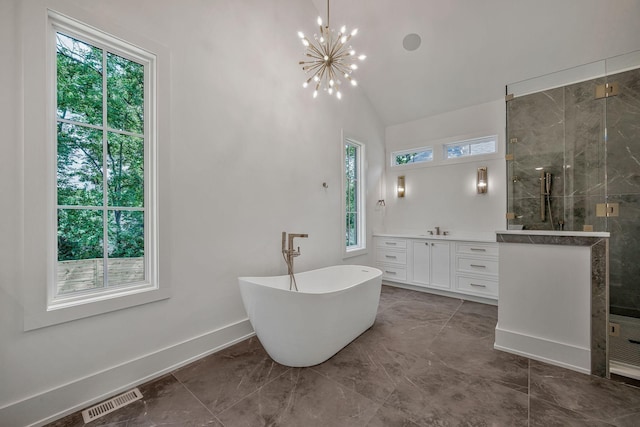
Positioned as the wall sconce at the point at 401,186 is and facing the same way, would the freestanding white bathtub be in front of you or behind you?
in front

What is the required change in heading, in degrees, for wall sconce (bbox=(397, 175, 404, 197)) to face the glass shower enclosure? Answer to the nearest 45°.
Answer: approximately 45° to its left

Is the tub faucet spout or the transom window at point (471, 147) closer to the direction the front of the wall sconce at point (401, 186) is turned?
the tub faucet spout

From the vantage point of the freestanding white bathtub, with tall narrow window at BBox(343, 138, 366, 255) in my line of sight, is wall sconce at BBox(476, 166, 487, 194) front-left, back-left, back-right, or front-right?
front-right

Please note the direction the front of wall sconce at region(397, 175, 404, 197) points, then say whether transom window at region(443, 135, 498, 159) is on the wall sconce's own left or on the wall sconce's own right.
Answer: on the wall sconce's own left

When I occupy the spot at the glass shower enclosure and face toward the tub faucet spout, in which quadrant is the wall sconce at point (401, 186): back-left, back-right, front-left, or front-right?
front-right

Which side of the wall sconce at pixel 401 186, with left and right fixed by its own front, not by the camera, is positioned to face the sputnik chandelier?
front

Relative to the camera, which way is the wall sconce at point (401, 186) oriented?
toward the camera

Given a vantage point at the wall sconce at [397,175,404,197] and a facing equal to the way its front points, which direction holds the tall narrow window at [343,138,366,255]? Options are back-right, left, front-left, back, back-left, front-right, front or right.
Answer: front-right

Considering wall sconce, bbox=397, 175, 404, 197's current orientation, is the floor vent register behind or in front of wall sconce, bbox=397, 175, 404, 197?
in front
